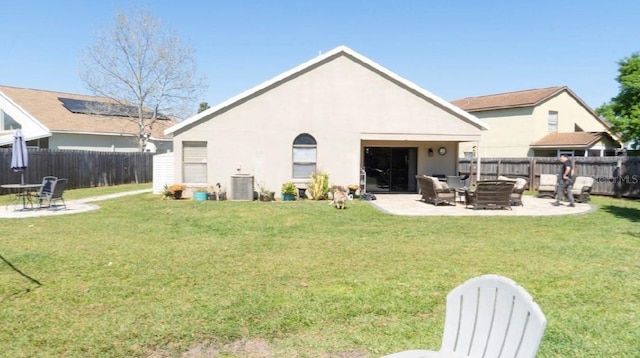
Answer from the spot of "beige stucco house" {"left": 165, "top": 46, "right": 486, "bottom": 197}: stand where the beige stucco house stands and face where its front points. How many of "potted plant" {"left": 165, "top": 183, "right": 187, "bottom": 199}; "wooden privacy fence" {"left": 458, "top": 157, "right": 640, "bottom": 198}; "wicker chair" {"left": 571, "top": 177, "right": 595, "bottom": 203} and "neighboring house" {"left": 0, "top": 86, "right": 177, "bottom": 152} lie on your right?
2

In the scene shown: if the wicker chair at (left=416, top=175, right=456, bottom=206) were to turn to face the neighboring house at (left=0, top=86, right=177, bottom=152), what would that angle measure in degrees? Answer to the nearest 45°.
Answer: approximately 135° to its right

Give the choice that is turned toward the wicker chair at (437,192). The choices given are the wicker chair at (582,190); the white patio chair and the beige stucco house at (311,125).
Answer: the wicker chair at (582,190)

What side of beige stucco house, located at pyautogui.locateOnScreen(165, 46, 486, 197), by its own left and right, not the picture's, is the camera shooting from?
back

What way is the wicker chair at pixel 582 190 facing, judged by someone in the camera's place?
facing the viewer and to the left of the viewer
